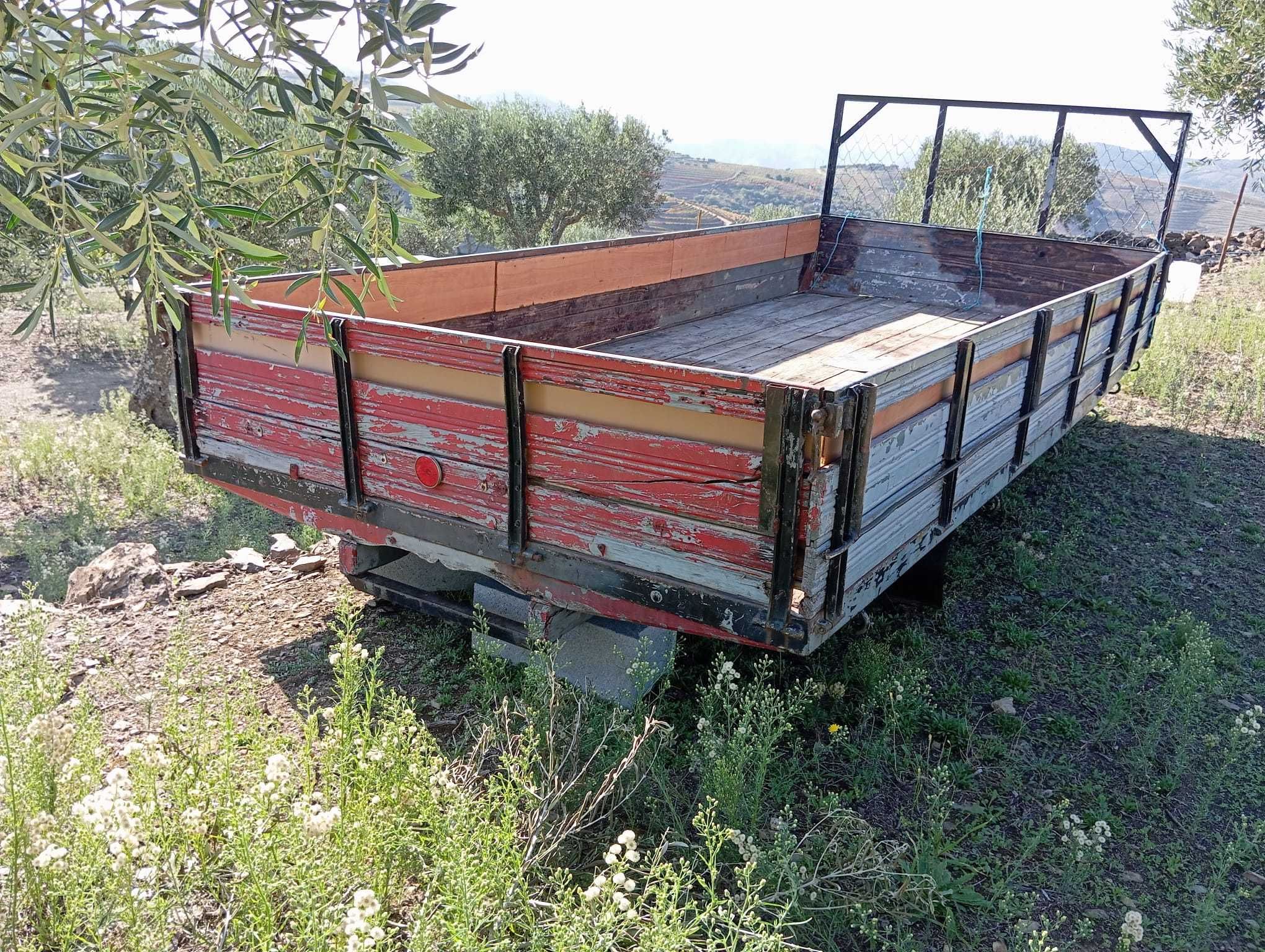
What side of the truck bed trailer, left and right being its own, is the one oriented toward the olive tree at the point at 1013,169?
front

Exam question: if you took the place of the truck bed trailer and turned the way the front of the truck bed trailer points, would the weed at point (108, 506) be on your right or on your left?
on your left

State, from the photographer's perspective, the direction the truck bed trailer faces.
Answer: facing away from the viewer and to the right of the viewer

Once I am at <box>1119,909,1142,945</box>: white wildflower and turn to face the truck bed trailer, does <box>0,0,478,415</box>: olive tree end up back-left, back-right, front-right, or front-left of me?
front-left

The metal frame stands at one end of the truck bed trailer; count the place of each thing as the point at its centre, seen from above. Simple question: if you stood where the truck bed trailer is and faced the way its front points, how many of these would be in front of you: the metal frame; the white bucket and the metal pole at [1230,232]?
3

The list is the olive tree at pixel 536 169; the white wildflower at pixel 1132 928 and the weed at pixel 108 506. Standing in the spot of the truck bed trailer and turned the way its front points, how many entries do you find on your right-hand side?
1

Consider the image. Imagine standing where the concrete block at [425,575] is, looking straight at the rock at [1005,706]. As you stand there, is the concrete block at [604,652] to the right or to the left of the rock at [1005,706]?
right

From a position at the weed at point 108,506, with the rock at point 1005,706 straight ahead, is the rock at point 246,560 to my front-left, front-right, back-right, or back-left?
front-right

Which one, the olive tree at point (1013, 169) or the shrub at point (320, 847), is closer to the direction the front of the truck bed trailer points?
the olive tree

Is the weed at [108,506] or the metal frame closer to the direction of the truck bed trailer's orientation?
the metal frame

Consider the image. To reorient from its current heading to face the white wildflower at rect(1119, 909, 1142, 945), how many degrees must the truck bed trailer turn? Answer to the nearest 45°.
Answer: approximately 90° to its right

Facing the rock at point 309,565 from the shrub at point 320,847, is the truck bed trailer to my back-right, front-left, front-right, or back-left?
front-right

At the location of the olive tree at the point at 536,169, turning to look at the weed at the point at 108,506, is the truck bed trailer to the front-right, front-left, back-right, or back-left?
front-left
